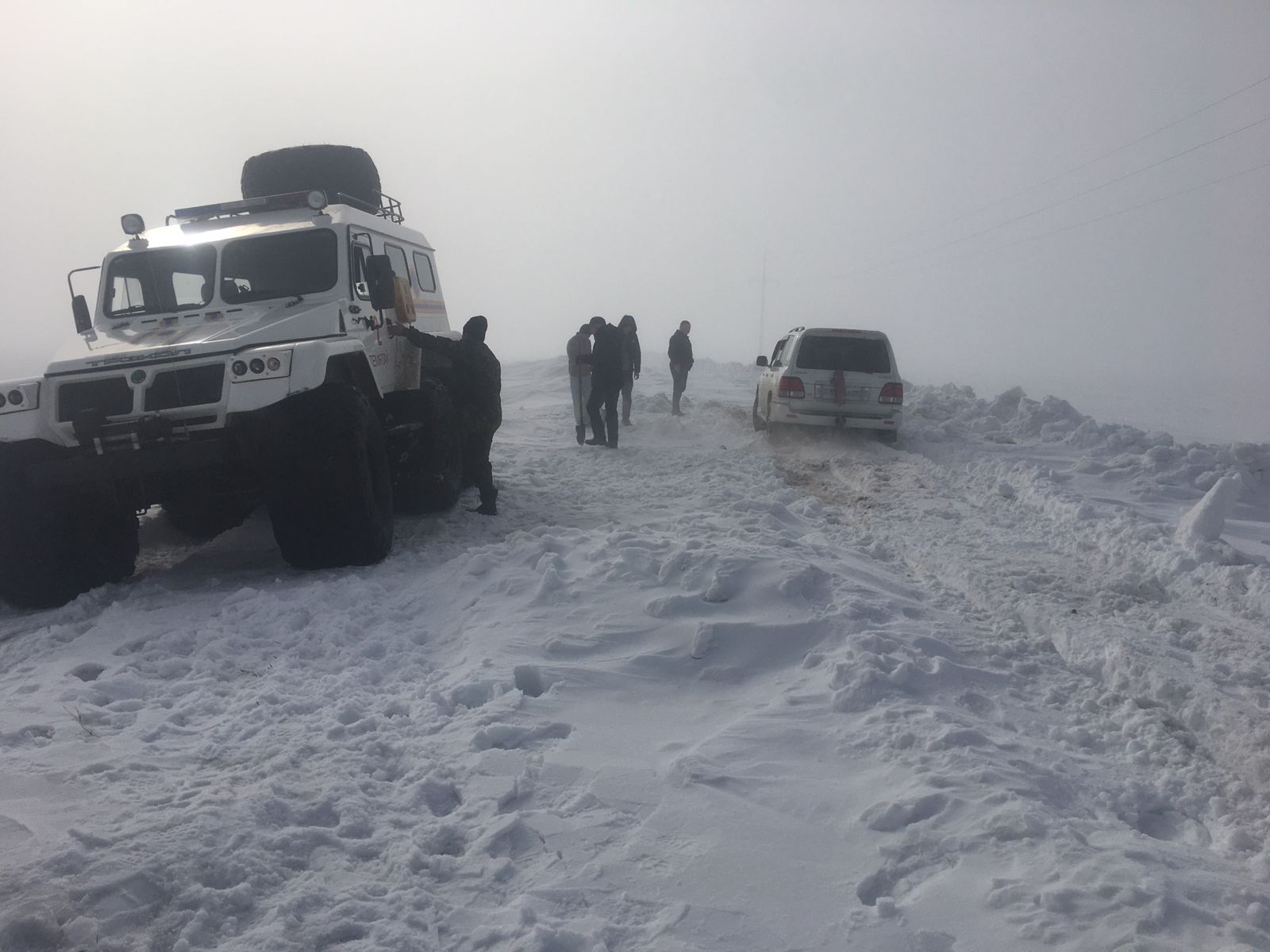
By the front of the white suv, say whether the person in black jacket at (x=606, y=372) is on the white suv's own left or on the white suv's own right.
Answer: on the white suv's own left

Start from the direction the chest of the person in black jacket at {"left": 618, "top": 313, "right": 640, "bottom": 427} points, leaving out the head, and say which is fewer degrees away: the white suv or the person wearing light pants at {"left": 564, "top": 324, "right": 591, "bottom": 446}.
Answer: the person wearing light pants

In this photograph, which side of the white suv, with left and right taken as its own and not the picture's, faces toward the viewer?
back

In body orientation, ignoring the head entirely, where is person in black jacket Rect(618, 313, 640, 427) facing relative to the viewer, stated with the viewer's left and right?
facing the viewer and to the left of the viewer

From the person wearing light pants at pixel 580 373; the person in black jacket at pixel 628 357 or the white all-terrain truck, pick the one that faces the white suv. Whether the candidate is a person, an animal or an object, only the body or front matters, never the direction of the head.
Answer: the person wearing light pants

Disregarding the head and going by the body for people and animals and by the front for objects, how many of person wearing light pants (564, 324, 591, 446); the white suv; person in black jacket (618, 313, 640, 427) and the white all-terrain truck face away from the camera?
1

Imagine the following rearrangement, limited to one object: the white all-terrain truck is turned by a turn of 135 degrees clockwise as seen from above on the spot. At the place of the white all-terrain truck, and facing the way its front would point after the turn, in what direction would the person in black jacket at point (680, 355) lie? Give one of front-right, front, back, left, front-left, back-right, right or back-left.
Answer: front-right

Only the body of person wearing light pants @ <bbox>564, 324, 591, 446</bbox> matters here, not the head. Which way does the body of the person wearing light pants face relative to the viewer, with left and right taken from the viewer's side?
facing to the right of the viewer

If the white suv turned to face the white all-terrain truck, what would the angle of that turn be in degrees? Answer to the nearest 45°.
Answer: approximately 135° to its left

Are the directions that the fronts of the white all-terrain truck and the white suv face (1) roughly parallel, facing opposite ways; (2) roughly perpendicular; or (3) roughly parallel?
roughly parallel, facing opposite ways

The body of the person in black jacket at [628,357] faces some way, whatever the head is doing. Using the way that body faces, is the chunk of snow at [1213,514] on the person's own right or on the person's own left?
on the person's own left

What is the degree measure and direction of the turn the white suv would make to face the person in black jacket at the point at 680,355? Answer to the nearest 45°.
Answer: approximately 45° to its left

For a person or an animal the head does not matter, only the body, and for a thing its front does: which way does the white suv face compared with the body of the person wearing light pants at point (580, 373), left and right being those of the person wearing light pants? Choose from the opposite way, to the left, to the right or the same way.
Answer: to the left

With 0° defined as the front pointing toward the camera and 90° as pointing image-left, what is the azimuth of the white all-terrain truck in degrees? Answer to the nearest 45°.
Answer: approximately 45°
